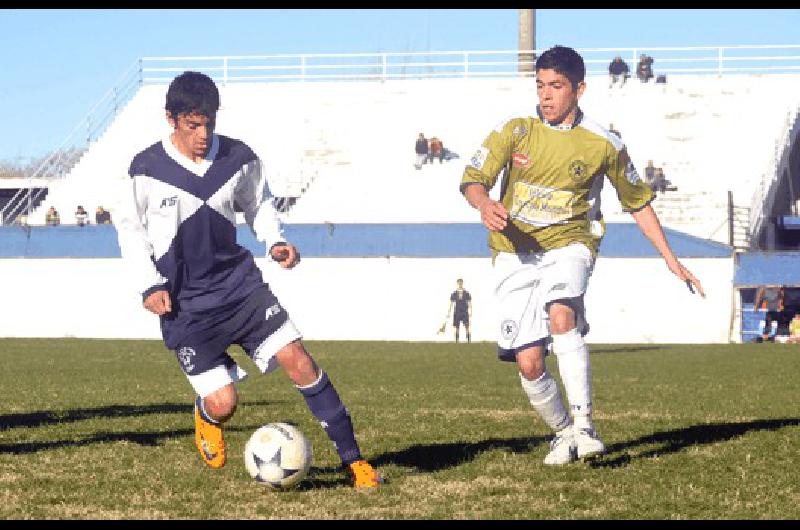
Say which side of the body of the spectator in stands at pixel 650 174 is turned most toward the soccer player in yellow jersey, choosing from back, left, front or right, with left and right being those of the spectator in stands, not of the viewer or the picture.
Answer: front

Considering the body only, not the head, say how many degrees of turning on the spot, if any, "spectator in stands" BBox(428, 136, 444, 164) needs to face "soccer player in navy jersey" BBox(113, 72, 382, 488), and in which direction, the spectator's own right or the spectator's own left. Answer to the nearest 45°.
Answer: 0° — they already face them

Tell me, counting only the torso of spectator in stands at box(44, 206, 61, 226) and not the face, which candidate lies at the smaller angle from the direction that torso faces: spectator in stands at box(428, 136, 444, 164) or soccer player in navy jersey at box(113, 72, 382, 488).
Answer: the soccer player in navy jersey

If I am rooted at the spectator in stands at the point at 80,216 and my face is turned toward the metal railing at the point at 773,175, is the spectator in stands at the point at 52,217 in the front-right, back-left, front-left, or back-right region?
back-left

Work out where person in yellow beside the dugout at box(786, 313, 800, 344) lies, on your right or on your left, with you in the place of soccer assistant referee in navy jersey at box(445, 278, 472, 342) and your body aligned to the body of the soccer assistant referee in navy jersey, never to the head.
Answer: on your left

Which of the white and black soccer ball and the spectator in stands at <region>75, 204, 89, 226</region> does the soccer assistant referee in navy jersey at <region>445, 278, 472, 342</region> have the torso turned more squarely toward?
the white and black soccer ball

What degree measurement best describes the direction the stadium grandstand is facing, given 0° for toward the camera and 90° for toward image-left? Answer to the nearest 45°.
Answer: approximately 0°

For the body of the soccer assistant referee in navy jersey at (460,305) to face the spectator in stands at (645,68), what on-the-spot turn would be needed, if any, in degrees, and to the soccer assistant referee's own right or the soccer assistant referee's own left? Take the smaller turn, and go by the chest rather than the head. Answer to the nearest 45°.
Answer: approximately 135° to the soccer assistant referee's own left

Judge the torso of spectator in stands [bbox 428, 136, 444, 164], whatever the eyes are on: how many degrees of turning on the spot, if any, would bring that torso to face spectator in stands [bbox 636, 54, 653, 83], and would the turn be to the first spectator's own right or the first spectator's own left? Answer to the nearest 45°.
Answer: approximately 135° to the first spectator's own left

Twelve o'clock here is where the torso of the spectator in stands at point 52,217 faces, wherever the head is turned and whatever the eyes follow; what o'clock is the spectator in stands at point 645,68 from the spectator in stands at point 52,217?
the spectator in stands at point 645,68 is roughly at 9 o'clock from the spectator in stands at point 52,217.

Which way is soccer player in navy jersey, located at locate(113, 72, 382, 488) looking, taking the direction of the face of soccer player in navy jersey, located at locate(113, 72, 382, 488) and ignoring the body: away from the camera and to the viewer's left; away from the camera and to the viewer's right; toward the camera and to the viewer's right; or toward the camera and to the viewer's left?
toward the camera and to the viewer's right

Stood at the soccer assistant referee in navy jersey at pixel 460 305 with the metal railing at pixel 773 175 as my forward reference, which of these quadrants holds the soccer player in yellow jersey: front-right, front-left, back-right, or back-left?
back-right

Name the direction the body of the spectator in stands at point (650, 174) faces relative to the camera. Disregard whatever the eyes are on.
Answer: toward the camera

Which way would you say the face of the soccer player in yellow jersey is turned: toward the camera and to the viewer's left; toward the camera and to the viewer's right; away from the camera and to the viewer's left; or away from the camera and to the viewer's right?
toward the camera and to the viewer's left

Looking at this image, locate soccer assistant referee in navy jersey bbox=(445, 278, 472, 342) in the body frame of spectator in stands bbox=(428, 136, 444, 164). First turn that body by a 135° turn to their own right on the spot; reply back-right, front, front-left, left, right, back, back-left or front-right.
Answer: back-left
